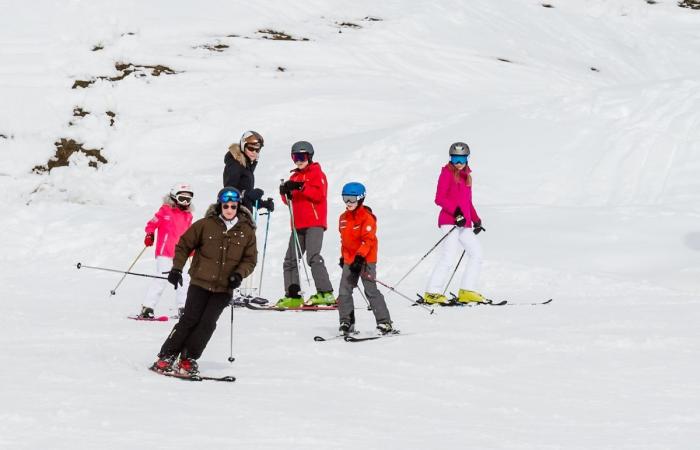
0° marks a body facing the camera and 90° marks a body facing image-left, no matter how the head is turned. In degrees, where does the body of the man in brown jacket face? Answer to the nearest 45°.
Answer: approximately 0°

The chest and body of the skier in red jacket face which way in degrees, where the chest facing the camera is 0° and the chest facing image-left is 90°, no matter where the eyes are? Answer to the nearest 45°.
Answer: approximately 45°

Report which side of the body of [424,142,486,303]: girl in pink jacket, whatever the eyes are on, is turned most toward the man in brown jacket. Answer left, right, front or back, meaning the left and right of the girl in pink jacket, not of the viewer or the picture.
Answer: right

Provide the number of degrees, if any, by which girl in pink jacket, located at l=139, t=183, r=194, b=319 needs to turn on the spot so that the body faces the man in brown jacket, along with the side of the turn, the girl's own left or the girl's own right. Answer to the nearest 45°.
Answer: approximately 45° to the girl's own right

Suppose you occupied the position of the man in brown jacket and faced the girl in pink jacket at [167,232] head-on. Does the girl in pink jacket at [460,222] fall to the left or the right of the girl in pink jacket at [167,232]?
right

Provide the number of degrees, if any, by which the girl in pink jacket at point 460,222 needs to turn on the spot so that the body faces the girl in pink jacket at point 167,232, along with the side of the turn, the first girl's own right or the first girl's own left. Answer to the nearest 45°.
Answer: approximately 90° to the first girl's own right

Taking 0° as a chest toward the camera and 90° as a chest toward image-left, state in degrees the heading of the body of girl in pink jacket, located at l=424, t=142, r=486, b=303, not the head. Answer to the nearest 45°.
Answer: approximately 315°

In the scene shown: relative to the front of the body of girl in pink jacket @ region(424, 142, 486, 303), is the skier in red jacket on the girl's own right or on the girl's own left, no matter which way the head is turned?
on the girl's own right
